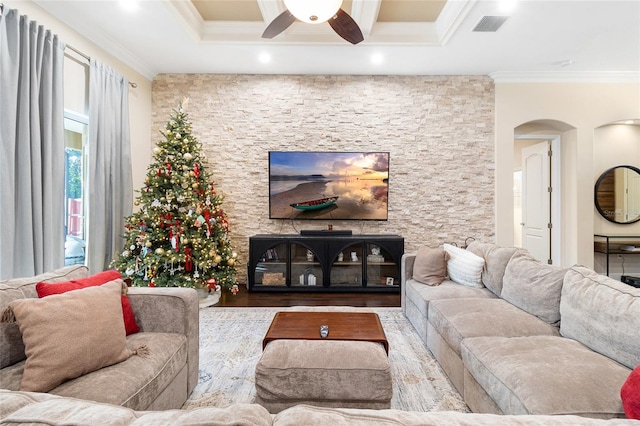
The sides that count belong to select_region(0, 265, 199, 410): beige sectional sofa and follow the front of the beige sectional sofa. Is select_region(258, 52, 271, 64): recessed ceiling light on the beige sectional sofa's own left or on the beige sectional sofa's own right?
on the beige sectional sofa's own left

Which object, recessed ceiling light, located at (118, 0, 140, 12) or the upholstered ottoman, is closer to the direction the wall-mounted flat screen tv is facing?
the upholstered ottoman

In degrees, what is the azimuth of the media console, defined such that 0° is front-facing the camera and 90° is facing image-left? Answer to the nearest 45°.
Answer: approximately 0°

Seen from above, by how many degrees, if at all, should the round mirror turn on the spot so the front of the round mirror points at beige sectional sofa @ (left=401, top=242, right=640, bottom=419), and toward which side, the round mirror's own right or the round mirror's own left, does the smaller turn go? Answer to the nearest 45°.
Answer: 0° — it already faces it

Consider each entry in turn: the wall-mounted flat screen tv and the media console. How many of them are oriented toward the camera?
2

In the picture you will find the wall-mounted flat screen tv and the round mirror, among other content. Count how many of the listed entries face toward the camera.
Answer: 2

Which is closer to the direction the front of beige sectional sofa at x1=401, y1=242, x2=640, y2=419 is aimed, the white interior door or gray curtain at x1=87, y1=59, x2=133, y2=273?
the gray curtain
